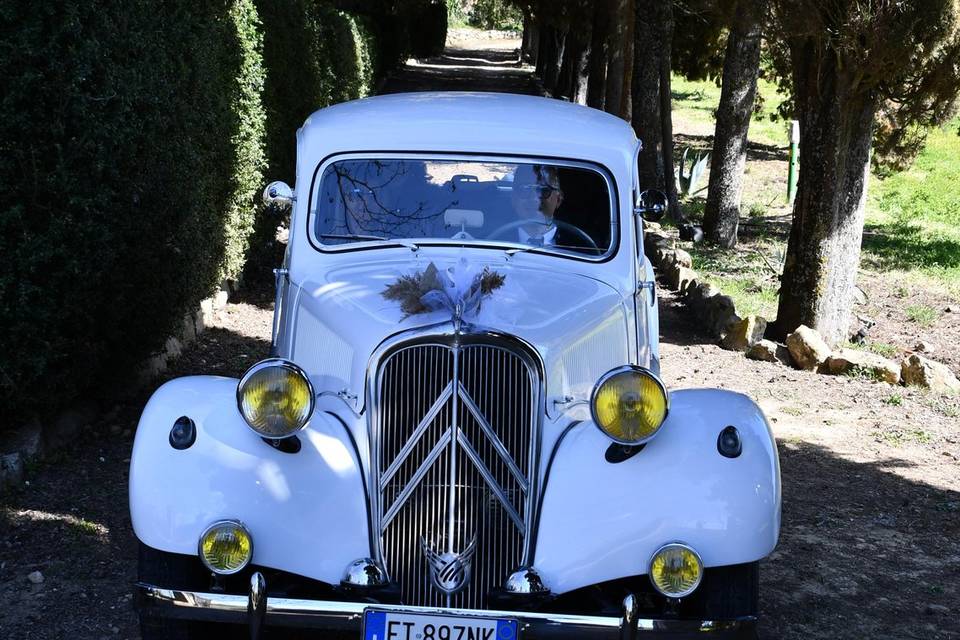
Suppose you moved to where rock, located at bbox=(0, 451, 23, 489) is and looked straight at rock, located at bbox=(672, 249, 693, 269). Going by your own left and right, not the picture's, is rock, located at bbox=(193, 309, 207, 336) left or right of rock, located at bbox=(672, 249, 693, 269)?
left

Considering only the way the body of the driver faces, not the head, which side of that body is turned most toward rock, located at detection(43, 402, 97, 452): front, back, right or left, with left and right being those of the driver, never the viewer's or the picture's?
right

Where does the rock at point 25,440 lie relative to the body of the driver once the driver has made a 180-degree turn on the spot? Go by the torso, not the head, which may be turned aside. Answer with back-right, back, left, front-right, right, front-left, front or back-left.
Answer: left

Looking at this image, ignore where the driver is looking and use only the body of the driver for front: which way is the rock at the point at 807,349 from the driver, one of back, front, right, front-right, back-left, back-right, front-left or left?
back-left

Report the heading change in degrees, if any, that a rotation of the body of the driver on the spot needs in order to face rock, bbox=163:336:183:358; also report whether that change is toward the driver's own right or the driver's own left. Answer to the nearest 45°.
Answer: approximately 135° to the driver's own right

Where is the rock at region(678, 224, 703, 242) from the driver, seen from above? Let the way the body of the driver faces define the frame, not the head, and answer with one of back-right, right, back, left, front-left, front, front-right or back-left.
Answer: back-left

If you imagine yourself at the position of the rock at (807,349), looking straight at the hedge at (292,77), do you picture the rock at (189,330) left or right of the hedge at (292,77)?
left

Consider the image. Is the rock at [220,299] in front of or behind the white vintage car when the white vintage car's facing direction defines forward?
behind

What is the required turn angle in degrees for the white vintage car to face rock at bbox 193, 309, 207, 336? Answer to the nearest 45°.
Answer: approximately 135° to its right

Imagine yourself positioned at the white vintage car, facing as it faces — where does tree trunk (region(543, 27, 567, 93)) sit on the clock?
The tree trunk is roughly at 6 o'clock from the white vintage car.

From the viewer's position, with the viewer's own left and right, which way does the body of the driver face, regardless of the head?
facing the viewer

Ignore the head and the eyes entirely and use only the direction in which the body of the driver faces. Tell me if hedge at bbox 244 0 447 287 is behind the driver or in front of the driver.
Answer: behind

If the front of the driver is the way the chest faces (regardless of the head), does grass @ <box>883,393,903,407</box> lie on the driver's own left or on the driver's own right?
on the driver's own left

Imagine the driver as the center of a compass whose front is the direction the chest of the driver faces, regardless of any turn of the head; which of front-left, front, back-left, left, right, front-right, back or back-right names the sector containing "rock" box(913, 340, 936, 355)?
back-left

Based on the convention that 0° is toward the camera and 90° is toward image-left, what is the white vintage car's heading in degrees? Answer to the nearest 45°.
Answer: approximately 0°
